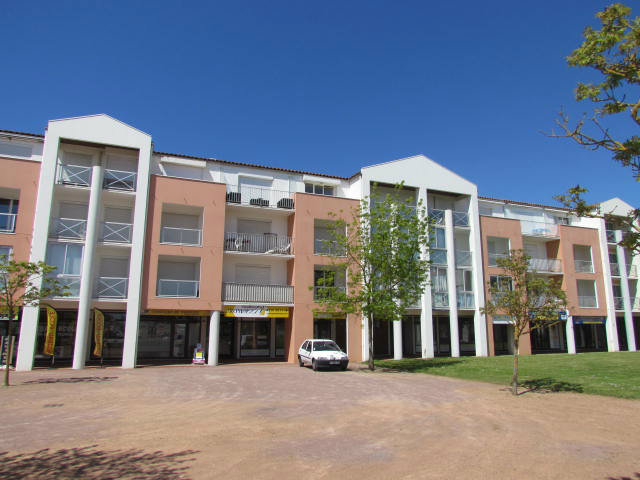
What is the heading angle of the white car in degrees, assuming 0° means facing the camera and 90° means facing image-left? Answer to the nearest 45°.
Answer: approximately 315°

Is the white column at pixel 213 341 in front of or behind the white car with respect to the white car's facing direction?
behind

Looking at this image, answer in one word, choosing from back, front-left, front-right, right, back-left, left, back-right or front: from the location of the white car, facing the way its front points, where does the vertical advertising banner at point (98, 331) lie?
back-right

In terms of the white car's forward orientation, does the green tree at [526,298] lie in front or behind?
in front

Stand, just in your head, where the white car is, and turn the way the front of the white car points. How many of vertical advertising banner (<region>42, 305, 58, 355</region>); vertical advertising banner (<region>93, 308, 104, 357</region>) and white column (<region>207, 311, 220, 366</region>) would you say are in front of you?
0

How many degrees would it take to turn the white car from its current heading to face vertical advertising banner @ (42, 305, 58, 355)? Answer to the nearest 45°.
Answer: approximately 135° to its right

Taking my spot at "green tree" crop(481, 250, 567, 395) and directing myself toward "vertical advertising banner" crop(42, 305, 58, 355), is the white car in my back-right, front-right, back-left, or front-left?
front-right
